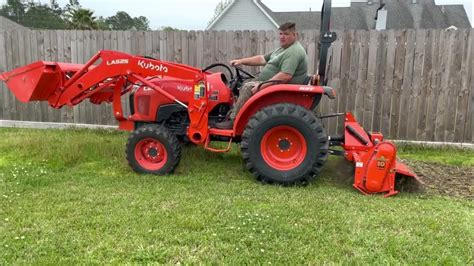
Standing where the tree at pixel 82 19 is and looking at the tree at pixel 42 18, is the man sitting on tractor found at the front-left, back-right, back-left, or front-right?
back-left

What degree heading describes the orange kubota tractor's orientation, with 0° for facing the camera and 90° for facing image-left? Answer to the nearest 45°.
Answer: approximately 90°

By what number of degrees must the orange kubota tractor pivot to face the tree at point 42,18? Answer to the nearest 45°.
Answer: approximately 45° to its right

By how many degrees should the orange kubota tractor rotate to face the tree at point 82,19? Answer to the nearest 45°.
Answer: approximately 90° to its right

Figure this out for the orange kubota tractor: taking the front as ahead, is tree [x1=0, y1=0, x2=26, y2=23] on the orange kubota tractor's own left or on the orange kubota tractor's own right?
on the orange kubota tractor's own right

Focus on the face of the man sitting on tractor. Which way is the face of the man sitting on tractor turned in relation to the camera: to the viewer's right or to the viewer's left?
to the viewer's left
